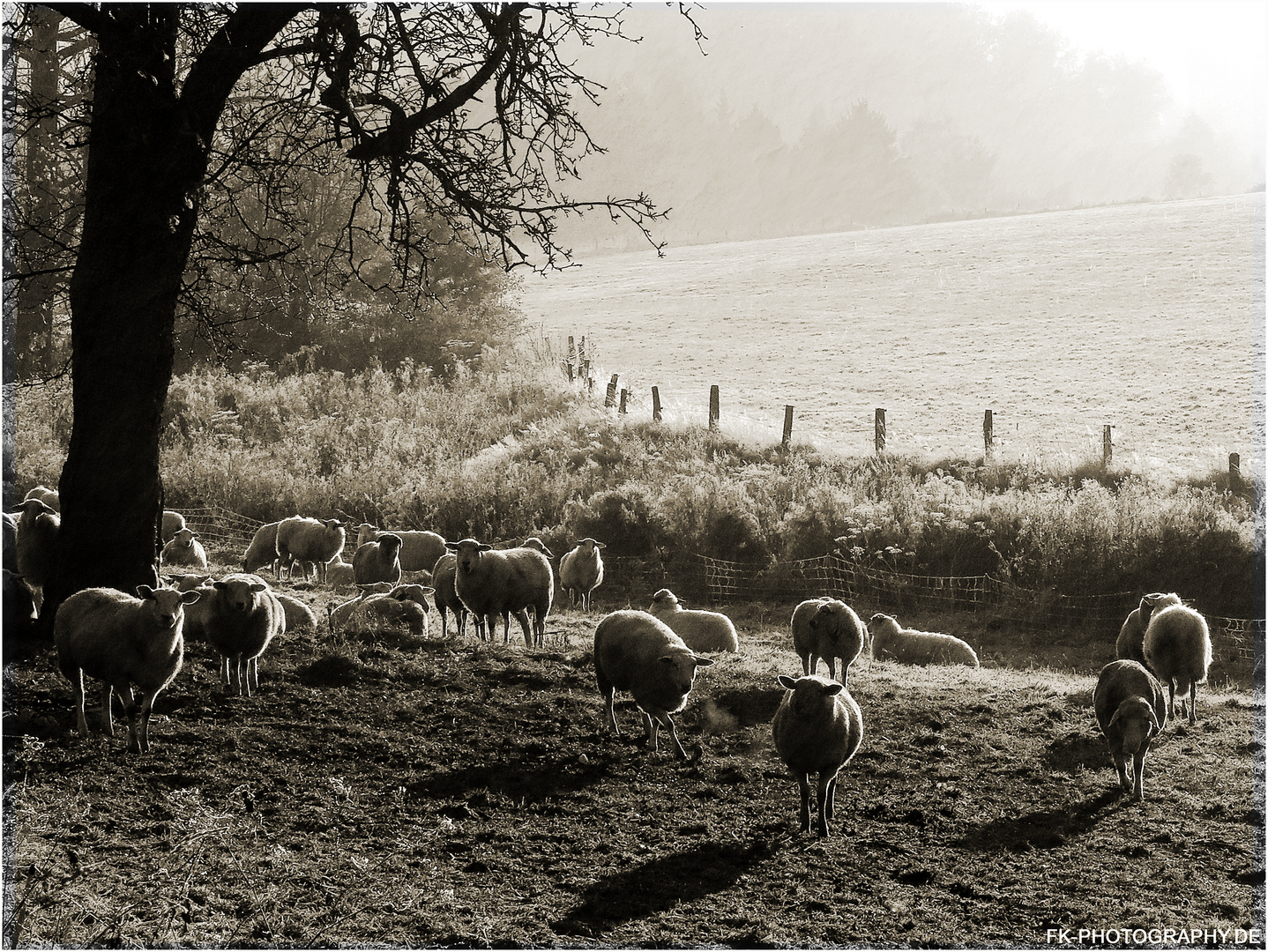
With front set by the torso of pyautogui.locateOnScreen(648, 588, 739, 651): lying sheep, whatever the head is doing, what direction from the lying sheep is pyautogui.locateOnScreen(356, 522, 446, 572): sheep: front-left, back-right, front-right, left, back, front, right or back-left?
front-right

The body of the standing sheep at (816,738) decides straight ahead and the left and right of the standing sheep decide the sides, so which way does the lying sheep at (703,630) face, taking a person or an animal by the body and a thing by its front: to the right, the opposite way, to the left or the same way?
to the right

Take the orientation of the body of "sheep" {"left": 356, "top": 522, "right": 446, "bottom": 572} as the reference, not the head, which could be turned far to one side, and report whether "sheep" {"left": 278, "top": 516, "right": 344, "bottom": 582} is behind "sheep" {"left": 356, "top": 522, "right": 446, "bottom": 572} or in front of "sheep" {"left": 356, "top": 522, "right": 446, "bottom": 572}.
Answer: in front

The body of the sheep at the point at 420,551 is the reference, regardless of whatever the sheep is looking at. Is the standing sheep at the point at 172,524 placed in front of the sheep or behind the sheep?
in front

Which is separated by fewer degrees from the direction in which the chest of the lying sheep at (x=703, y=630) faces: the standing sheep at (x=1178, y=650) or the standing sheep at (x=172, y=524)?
the standing sheep at (x=172, y=524)

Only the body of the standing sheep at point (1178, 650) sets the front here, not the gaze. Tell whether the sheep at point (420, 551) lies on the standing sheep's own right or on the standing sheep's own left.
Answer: on the standing sheep's own left

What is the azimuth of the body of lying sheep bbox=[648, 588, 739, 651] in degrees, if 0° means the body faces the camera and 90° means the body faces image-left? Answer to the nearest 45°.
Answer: approximately 90°

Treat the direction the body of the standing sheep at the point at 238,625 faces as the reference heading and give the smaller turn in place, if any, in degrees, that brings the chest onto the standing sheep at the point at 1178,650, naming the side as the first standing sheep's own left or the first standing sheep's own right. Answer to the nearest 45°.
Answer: approximately 90° to the first standing sheep's own left

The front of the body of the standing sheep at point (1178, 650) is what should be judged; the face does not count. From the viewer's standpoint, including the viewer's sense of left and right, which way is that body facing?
facing away from the viewer

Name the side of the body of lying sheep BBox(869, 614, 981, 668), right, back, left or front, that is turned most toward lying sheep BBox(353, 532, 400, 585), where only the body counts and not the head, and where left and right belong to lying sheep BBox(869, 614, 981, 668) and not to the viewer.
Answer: front

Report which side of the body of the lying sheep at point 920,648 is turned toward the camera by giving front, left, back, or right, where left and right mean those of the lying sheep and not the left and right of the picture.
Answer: left
